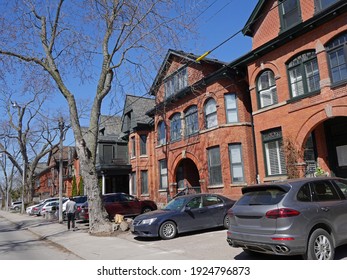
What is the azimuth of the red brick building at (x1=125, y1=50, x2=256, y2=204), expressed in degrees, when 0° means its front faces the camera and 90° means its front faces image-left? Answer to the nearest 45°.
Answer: approximately 45°

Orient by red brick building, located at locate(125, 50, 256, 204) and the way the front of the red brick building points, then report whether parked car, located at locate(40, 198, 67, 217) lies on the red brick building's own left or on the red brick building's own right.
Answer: on the red brick building's own right

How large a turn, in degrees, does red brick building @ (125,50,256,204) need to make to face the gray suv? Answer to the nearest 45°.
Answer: approximately 45° to its left

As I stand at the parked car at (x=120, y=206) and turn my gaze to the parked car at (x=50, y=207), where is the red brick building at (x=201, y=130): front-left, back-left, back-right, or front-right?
back-right

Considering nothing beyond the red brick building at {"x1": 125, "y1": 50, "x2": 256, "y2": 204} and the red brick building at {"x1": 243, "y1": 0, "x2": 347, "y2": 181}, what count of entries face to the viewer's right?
0

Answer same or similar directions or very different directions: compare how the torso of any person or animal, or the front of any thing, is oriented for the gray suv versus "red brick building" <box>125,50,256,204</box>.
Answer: very different directions

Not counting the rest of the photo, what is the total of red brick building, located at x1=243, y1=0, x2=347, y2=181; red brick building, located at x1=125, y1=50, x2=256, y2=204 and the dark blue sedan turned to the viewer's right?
0

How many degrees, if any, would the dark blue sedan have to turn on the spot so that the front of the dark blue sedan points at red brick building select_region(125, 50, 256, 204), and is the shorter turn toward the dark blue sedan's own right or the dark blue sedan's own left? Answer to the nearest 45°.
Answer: approximately 135° to the dark blue sedan's own right

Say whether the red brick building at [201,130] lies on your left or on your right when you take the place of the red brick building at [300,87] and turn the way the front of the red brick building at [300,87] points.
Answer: on your right

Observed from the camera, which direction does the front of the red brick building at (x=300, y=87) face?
facing the viewer and to the left of the viewer
